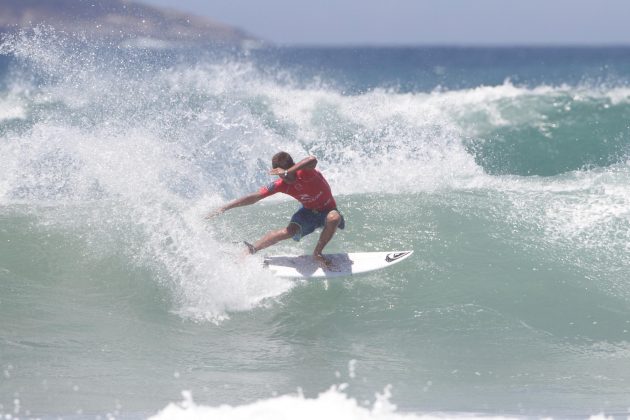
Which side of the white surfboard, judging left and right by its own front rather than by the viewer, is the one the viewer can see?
right
